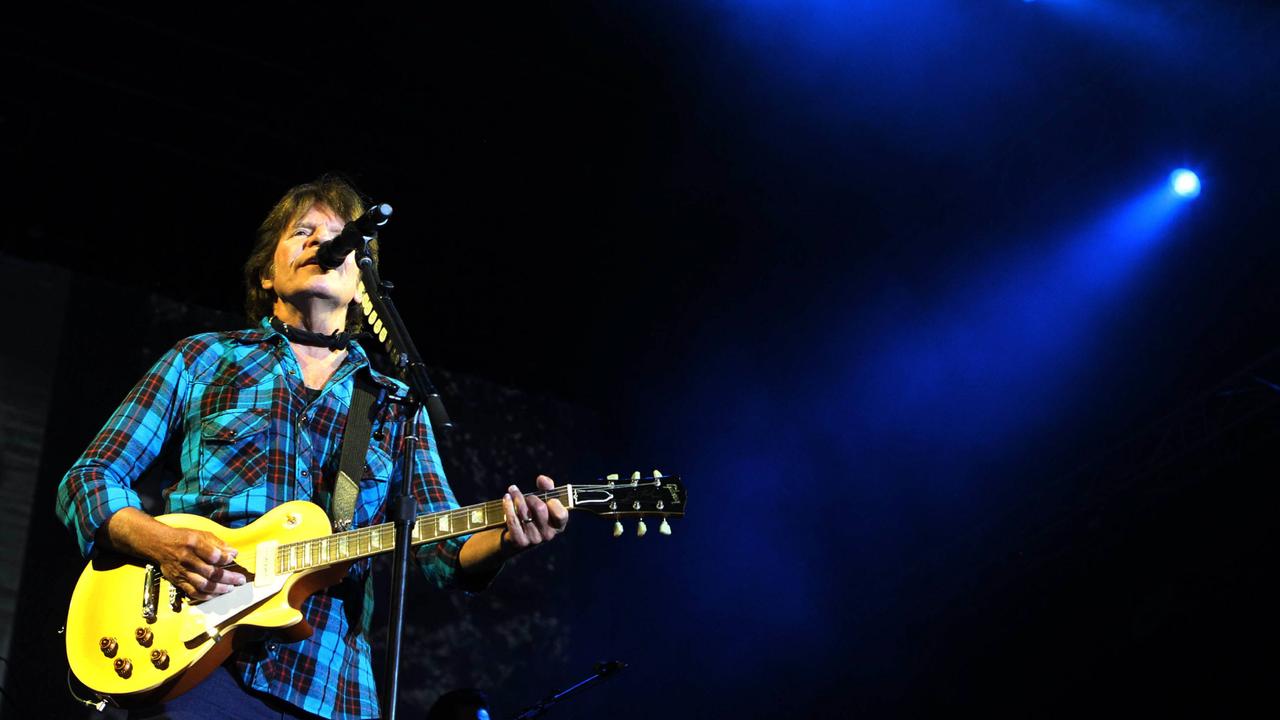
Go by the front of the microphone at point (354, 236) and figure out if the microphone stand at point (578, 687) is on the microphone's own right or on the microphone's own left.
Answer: on the microphone's own right

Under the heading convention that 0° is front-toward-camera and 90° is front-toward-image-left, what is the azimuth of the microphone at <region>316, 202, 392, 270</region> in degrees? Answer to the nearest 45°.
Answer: approximately 135°

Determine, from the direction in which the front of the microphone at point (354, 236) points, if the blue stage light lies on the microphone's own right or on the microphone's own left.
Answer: on the microphone's own right

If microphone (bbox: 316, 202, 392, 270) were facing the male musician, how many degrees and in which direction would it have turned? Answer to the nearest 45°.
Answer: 0° — it already faces them

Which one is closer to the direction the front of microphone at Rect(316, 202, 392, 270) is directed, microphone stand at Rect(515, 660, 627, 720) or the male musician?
the male musician
